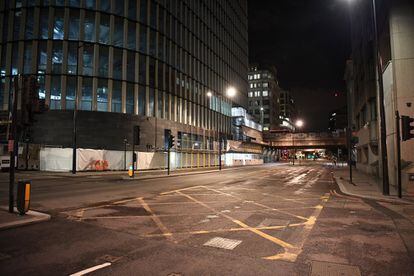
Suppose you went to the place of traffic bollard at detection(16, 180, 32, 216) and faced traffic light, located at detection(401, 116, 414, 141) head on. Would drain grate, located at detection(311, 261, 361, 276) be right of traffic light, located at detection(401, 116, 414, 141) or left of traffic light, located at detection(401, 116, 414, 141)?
right

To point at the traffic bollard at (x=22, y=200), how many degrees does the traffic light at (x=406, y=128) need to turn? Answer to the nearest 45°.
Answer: approximately 135° to its right

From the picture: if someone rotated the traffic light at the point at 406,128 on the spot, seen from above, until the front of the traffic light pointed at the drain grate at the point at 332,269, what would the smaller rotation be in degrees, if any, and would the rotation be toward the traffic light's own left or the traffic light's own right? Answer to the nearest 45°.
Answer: approximately 90° to the traffic light's own right

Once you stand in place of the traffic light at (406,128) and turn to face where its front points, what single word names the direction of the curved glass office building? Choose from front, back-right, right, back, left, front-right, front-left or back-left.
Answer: back

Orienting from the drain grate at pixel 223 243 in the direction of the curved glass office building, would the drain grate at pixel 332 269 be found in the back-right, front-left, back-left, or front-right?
back-right

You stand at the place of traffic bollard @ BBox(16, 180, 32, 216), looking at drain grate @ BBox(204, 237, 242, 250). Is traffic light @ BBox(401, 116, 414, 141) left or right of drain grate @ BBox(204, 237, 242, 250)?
left

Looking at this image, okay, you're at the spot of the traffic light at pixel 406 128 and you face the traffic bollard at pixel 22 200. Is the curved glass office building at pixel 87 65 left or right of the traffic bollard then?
right

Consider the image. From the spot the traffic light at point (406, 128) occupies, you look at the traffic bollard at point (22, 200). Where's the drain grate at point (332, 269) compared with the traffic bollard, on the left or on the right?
left

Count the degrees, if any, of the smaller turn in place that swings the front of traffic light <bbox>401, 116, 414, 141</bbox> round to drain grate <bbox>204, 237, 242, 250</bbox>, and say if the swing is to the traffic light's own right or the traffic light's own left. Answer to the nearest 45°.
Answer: approximately 90° to the traffic light's own right
